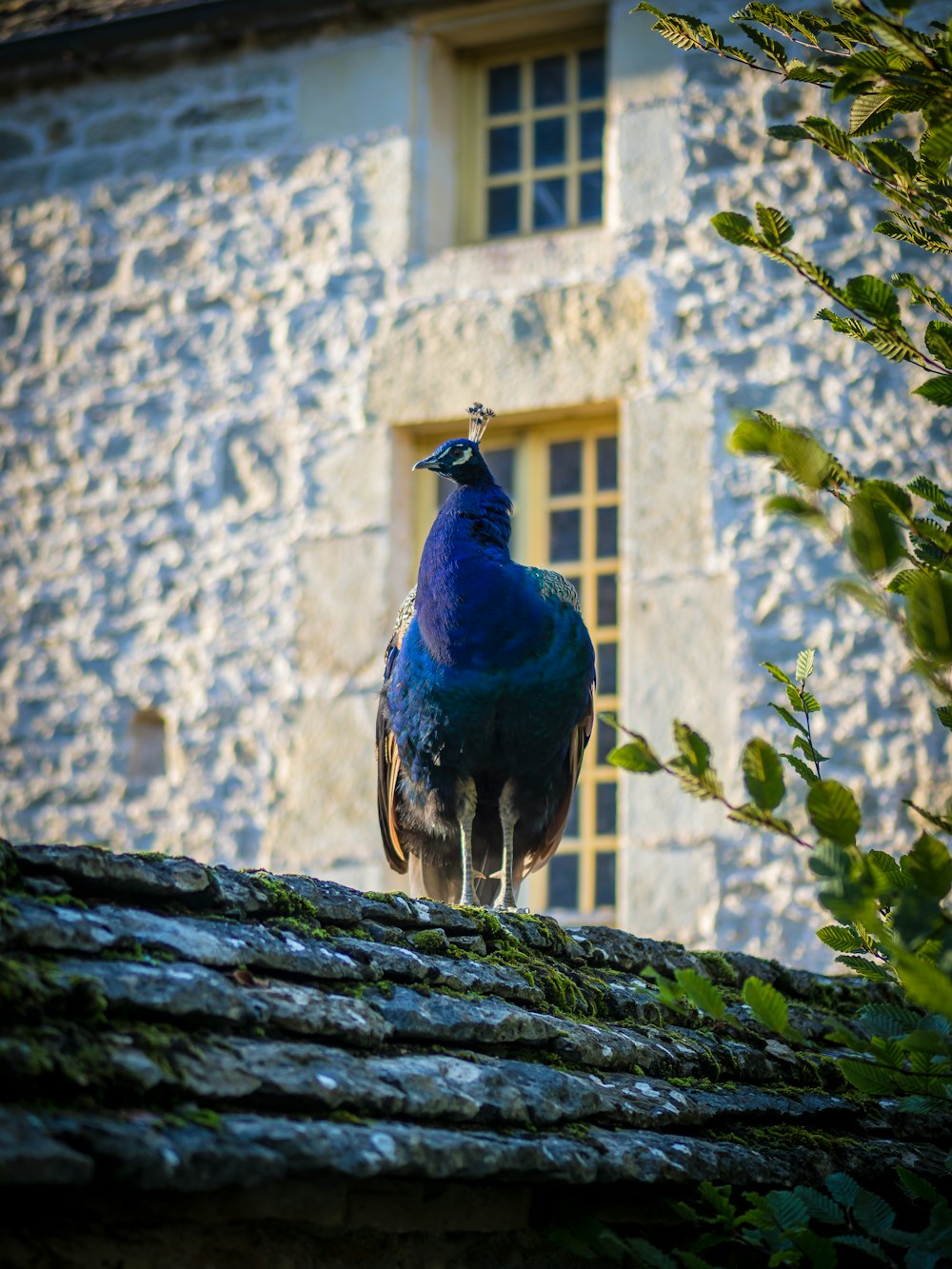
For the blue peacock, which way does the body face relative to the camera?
toward the camera

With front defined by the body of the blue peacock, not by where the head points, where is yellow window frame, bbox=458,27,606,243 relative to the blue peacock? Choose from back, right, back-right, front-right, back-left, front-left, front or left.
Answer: back
